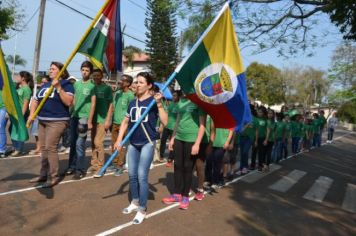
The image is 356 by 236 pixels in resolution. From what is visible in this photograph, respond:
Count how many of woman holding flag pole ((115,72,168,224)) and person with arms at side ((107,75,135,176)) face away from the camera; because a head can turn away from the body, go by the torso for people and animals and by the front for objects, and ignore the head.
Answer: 0

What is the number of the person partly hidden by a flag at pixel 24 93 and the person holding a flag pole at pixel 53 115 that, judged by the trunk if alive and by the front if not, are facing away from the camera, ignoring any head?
0

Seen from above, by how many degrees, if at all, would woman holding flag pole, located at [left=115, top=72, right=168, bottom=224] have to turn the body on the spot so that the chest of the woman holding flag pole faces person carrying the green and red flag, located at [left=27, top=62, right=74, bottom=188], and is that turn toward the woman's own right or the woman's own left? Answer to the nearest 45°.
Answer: approximately 90° to the woman's own right

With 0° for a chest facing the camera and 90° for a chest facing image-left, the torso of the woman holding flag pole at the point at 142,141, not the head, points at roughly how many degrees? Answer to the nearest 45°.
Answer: approximately 45°

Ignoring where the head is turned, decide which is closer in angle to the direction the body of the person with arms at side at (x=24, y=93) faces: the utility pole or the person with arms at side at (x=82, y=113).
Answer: the person with arms at side

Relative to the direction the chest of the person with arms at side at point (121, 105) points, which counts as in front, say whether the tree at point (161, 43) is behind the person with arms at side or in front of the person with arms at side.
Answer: behind

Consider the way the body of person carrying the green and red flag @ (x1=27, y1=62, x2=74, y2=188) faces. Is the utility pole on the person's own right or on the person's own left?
on the person's own right

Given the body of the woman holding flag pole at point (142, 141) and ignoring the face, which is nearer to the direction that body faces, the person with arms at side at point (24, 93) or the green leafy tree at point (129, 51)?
the person with arms at side

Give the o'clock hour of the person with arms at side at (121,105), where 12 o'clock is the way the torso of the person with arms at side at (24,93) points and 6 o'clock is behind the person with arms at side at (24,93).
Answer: the person with arms at side at (121,105) is roughly at 9 o'clock from the person with arms at side at (24,93).

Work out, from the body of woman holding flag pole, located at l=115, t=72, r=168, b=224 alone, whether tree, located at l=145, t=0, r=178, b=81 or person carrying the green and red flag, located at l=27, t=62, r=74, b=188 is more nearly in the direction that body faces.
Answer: the person carrying the green and red flag

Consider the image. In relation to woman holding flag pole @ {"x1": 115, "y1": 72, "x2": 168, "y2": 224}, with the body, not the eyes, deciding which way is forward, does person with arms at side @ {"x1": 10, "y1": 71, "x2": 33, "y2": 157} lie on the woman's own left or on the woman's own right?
on the woman's own right
